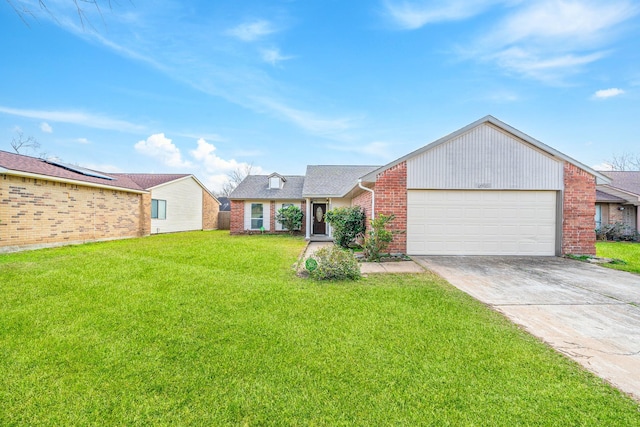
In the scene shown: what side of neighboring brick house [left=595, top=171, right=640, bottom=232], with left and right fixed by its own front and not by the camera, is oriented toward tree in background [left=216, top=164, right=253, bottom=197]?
right

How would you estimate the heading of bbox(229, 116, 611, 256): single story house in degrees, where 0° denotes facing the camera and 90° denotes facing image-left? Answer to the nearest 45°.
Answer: approximately 0°

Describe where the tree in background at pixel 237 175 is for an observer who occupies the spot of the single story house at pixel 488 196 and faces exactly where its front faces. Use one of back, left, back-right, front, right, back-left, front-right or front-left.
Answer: back-right

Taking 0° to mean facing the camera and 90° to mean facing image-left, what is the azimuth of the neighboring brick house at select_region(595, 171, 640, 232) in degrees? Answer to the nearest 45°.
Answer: approximately 0°

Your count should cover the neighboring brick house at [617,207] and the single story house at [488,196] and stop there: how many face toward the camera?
2

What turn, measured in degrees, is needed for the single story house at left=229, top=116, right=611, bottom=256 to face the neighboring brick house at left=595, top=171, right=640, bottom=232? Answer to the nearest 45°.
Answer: approximately 135° to its left

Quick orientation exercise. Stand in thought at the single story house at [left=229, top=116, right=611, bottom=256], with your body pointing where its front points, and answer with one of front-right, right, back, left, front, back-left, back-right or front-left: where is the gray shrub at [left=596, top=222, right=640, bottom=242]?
back-left

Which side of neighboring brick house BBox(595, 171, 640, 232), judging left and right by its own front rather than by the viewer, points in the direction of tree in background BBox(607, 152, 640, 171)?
back

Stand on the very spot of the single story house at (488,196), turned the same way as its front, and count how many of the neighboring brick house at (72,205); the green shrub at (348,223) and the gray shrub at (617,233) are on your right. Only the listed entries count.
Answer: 2
